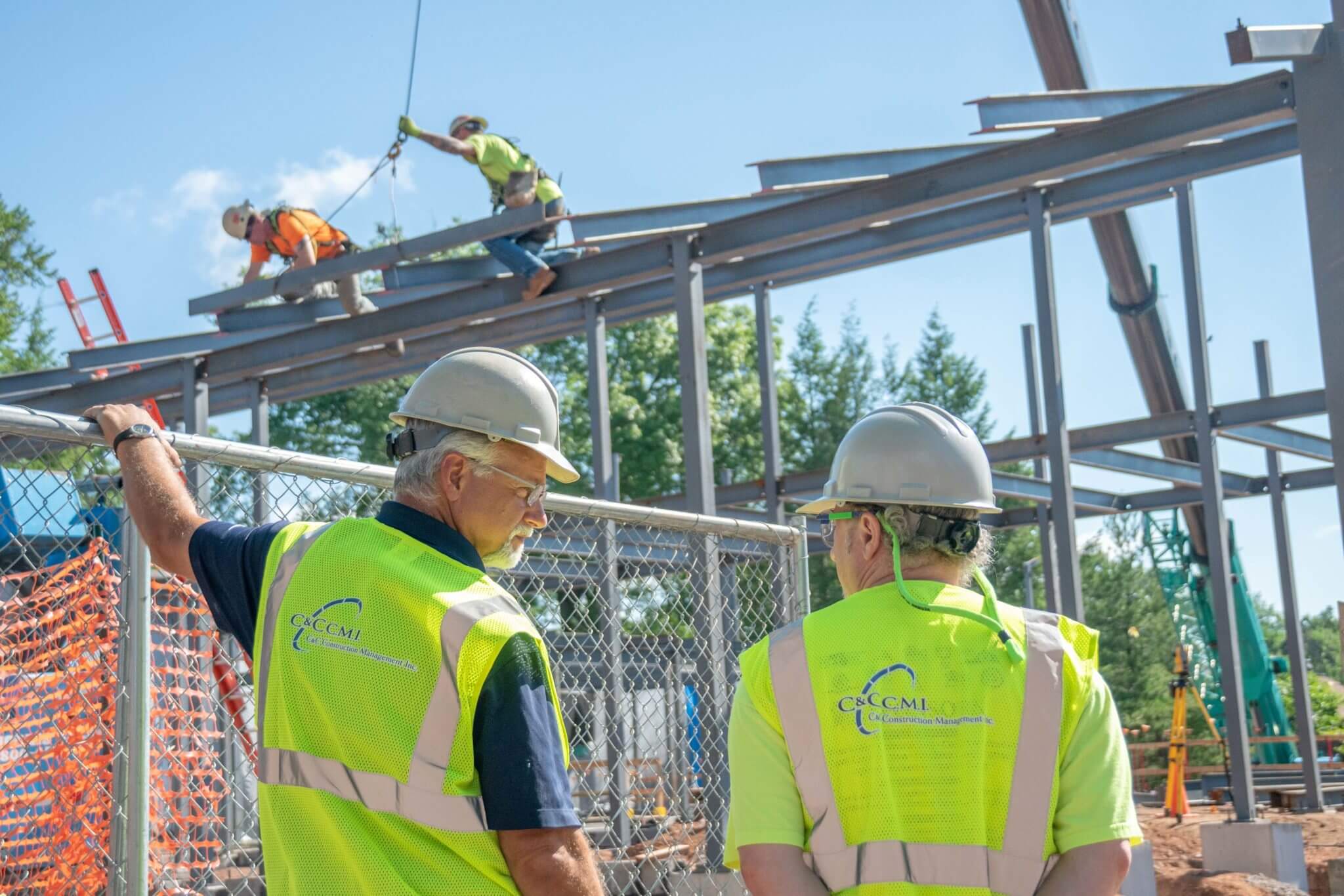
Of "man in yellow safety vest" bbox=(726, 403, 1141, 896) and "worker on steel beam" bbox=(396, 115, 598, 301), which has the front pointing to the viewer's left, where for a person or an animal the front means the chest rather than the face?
the worker on steel beam

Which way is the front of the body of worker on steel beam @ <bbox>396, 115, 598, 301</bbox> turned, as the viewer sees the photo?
to the viewer's left

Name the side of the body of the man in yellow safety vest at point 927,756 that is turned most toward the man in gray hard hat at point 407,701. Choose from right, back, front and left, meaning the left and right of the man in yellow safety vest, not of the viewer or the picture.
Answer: left

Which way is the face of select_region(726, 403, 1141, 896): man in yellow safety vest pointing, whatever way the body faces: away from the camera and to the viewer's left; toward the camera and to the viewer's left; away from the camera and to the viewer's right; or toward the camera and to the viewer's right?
away from the camera and to the viewer's left

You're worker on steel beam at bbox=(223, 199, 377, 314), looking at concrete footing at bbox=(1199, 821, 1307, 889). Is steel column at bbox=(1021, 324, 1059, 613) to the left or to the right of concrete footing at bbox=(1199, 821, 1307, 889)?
left

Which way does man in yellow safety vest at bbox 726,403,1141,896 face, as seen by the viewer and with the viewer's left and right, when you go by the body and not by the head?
facing away from the viewer

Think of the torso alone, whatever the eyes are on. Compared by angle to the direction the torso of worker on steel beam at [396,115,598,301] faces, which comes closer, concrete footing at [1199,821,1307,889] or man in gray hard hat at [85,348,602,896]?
the man in gray hard hat

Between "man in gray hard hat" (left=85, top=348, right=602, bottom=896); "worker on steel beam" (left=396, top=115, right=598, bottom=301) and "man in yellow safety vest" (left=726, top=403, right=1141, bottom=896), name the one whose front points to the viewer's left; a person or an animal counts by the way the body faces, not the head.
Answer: the worker on steel beam

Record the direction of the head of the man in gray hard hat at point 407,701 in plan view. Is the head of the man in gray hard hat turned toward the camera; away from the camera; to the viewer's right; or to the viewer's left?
to the viewer's right

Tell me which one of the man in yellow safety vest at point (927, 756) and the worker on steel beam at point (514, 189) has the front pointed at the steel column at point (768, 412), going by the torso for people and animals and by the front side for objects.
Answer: the man in yellow safety vest

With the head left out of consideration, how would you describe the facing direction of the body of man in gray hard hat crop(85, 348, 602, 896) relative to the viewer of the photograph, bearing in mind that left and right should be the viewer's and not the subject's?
facing away from the viewer and to the right of the viewer
